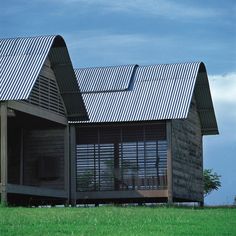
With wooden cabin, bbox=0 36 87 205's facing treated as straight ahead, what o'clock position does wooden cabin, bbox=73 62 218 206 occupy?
wooden cabin, bbox=73 62 218 206 is roughly at 10 o'clock from wooden cabin, bbox=0 36 87 205.

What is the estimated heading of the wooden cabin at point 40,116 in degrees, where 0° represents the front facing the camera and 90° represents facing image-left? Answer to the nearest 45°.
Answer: approximately 315°
